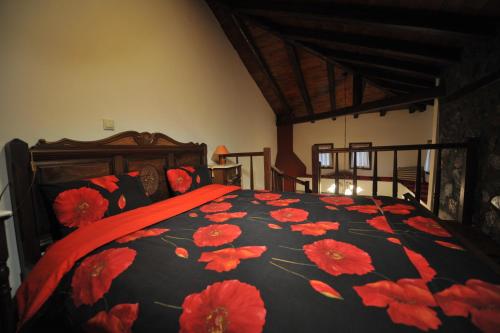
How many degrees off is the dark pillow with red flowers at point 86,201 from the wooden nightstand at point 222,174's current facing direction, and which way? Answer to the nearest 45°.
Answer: approximately 90° to its right

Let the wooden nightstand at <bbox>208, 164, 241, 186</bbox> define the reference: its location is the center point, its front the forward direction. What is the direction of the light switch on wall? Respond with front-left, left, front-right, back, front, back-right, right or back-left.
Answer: right

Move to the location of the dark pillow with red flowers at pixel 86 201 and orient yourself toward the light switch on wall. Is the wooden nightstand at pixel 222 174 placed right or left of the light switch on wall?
right

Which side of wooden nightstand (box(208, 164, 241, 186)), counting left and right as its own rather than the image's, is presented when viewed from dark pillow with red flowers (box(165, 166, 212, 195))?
right

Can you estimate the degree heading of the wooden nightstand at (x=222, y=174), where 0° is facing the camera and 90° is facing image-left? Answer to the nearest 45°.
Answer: approximately 315°

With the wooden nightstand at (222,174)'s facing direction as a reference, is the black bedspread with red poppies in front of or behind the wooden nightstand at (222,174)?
in front

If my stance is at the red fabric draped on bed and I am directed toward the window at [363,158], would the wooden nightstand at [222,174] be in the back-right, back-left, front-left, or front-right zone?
front-left

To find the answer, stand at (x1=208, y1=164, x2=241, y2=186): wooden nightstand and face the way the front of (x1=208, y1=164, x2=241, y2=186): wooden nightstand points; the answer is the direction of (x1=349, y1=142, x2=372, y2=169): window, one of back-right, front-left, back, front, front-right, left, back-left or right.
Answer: left

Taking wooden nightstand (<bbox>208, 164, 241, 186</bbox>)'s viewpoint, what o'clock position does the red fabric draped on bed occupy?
The red fabric draped on bed is roughly at 2 o'clock from the wooden nightstand.
